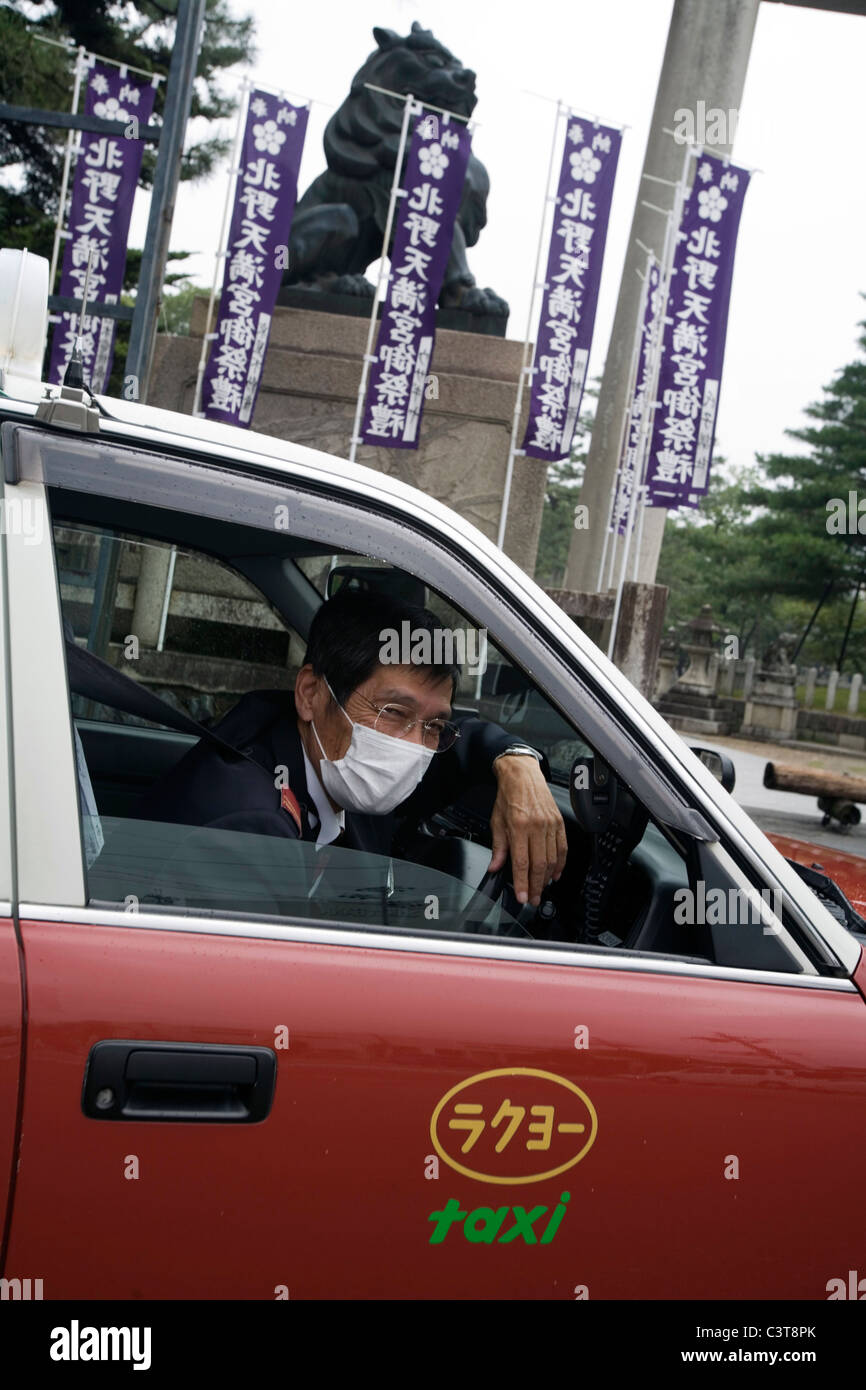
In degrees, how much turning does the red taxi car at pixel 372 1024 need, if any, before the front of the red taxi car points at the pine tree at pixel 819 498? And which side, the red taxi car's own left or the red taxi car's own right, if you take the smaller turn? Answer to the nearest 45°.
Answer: approximately 90° to the red taxi car's own left

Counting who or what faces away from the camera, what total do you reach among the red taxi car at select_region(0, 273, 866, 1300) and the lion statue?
0

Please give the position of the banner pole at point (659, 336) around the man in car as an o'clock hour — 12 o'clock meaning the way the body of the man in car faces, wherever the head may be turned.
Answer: The banner pole is roughly at 8 o'clock from the man in car.

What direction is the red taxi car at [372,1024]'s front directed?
to the viewer's right

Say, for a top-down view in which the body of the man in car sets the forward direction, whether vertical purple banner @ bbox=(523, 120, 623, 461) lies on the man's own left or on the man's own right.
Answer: on the man's own left

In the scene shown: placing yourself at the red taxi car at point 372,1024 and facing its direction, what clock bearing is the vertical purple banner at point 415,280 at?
The vertical purple banner is roughly at 9 o'clock from the red taxi car.

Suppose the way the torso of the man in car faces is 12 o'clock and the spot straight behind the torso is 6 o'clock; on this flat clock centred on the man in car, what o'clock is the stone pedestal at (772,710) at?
The stone pedestal is roughly at 8 o'clock from the man in car.

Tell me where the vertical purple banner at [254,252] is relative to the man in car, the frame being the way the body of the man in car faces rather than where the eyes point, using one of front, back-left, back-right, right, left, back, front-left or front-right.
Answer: back-left

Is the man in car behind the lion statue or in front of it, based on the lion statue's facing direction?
in front

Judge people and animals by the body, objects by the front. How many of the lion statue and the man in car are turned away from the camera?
0

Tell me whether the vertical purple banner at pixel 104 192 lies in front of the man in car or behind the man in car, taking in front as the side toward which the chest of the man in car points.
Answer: behind

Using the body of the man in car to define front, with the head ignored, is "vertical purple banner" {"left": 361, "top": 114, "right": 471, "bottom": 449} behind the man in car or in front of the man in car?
behind
